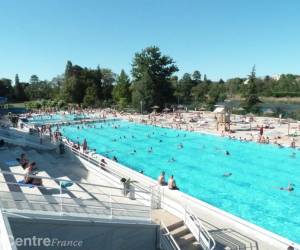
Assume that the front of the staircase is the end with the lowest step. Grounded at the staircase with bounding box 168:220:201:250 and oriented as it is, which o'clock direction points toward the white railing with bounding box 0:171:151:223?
The white railing is roughly at 3 o'clock from the staircase.

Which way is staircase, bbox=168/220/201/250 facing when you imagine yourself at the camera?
facing the viewer and to the right of the viewer

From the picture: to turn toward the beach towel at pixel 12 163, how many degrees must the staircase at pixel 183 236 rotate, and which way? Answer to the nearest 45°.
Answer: approximately 180°
